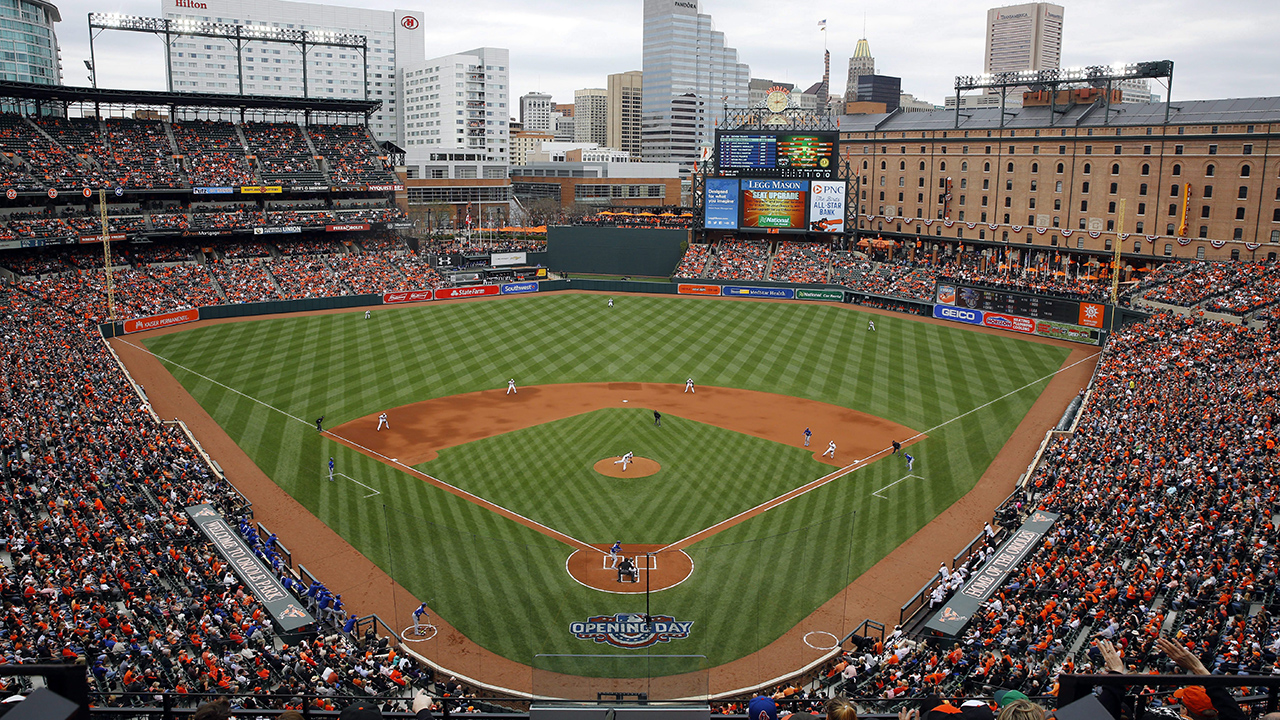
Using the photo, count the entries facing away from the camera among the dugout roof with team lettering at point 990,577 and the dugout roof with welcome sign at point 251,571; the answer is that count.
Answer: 0
